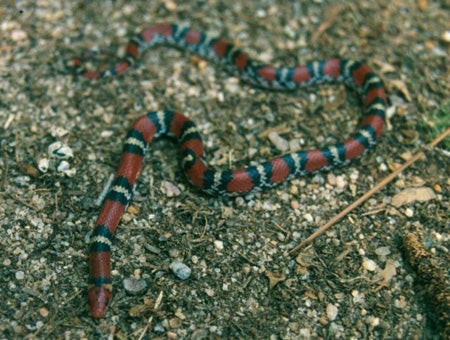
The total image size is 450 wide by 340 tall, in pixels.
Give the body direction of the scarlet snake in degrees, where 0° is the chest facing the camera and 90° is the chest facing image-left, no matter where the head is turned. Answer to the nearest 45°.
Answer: approximately 0°

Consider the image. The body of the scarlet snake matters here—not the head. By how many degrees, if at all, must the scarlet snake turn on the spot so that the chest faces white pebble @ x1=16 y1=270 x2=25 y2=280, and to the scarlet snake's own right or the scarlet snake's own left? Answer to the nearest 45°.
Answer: approximately 45° to the scarlet snake's own right

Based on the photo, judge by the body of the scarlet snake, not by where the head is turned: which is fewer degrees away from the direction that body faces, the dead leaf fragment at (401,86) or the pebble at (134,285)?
the pebble

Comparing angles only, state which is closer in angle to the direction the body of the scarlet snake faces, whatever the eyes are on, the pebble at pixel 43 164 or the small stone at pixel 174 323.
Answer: the small stone

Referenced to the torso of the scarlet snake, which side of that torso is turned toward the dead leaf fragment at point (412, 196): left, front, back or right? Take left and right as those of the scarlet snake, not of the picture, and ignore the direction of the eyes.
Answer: left

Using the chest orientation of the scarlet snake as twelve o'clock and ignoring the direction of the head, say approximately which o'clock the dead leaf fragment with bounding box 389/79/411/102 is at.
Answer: The dead leaf fragment is roughly at 8 o'clock from the scarlet snake.

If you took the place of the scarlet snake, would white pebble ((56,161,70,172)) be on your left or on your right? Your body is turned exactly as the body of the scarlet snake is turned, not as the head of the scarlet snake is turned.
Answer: on your right

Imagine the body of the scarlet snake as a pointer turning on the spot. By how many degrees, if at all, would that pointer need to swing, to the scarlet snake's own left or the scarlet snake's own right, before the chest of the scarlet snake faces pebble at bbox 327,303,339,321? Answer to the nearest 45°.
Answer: approximately 45° to the scarlet snake's own left

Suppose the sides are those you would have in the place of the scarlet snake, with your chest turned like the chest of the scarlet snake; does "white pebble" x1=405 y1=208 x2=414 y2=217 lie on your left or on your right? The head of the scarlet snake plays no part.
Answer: on your left

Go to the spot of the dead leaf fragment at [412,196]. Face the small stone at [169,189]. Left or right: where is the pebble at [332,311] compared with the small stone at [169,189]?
left
